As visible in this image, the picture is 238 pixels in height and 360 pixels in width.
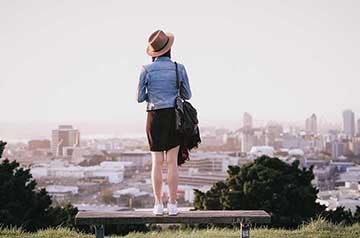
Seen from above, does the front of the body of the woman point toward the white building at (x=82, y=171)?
yes

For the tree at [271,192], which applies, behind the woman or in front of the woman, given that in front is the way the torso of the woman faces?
in front

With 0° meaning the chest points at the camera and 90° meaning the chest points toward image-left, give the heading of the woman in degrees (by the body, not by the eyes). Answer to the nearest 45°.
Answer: approximately 180°

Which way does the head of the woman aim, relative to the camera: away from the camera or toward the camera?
away from the camera

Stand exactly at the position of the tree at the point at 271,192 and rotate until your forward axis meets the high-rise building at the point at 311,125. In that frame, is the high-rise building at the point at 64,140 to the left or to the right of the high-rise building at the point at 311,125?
left

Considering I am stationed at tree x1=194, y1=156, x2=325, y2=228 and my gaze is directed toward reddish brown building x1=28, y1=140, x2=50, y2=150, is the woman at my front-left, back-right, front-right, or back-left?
back-left

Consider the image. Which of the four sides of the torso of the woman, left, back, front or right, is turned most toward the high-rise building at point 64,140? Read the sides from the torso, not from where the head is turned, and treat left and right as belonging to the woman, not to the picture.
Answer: front

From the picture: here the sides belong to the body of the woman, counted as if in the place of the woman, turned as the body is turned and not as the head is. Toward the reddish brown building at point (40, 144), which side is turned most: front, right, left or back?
front

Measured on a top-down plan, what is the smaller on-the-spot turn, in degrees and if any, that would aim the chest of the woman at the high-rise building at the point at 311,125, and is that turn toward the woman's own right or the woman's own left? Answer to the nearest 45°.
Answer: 0° — they already face it

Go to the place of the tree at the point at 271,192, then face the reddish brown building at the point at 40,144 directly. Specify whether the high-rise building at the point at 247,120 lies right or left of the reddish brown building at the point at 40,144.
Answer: right

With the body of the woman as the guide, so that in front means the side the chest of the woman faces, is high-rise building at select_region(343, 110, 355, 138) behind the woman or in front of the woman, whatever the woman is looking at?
in front

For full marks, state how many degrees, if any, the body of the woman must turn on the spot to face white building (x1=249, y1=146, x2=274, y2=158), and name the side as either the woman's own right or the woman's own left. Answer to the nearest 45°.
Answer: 0° — they already face it
